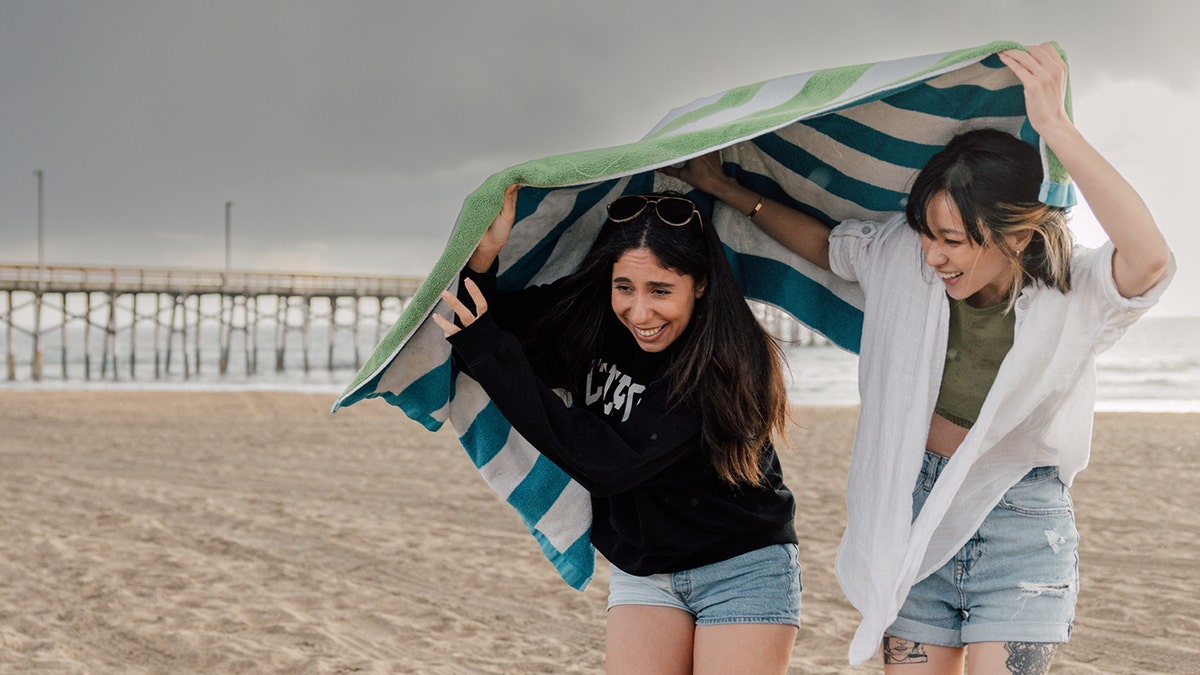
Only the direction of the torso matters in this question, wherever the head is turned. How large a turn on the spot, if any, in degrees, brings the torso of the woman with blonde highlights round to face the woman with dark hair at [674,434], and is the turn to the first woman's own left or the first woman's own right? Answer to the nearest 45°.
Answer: approximately 90° to the first woman's own right

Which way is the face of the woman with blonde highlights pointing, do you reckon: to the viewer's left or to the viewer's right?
to the viewer's left

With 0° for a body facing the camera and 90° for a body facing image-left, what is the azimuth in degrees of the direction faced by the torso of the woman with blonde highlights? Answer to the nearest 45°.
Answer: approximately 0°
